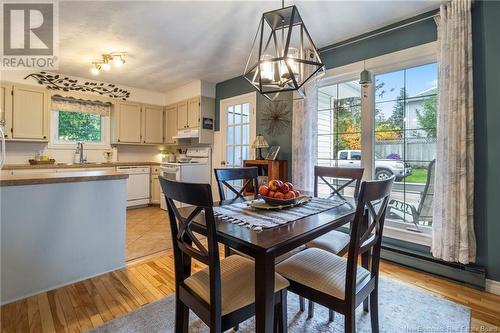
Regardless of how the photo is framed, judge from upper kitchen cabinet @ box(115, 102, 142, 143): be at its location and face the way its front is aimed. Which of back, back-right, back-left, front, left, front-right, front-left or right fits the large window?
front-left

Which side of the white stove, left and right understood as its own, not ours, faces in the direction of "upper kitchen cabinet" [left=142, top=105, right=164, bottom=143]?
right

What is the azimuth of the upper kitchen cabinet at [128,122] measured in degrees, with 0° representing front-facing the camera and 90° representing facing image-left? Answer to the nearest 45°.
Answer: approximately 0°

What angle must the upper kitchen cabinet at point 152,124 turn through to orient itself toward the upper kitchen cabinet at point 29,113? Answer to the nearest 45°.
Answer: approximately 45° to its right

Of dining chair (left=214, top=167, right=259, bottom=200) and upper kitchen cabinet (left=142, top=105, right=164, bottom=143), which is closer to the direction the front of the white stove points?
the dining chair

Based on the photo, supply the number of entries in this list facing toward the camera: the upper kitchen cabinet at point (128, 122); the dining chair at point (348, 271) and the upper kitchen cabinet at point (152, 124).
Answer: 2

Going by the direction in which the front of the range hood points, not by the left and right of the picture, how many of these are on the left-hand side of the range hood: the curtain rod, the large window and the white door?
3

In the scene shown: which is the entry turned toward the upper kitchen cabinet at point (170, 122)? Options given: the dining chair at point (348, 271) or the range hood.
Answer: the dining chair

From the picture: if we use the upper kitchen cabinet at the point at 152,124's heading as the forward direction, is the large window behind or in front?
in front

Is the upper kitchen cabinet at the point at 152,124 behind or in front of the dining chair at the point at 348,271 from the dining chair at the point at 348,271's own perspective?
in front

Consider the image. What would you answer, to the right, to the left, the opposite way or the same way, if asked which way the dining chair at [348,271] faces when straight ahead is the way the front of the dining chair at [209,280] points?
to the left

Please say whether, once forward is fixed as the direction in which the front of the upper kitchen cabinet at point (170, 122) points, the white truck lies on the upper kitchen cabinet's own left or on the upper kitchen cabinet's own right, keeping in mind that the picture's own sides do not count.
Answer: on the upper kitchen cabinet's own left

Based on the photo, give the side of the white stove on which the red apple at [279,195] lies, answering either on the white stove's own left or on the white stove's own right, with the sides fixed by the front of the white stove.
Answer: on the white stove's own left

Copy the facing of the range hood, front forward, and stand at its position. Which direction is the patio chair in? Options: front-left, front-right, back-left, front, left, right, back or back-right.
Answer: left

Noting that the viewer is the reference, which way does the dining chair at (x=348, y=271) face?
facing away from the viewer and to the left of the viewer

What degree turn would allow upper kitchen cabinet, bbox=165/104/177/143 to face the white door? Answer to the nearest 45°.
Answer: approximately 90° to its left

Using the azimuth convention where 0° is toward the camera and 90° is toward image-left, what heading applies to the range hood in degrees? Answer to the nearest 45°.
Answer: approximately 45°

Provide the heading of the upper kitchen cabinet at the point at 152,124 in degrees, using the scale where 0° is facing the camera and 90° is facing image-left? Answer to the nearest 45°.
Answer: approximately 0°

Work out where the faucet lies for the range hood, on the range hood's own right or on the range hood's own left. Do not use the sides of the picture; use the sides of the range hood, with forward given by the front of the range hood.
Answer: on the range hood's own right
